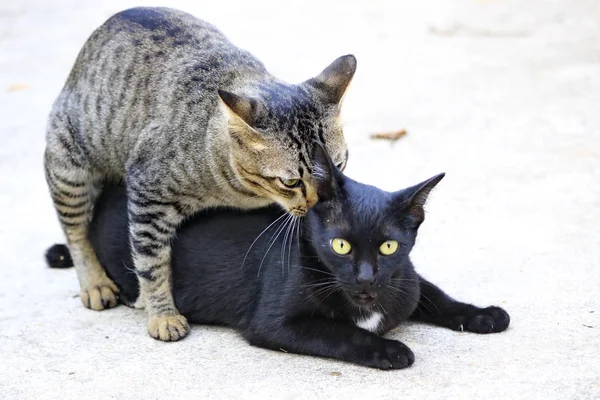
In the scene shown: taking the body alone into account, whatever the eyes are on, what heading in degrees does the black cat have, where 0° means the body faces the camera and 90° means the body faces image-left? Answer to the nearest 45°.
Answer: approximately 315°

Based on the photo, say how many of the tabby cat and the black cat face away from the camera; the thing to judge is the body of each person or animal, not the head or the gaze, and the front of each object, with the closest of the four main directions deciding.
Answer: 0
